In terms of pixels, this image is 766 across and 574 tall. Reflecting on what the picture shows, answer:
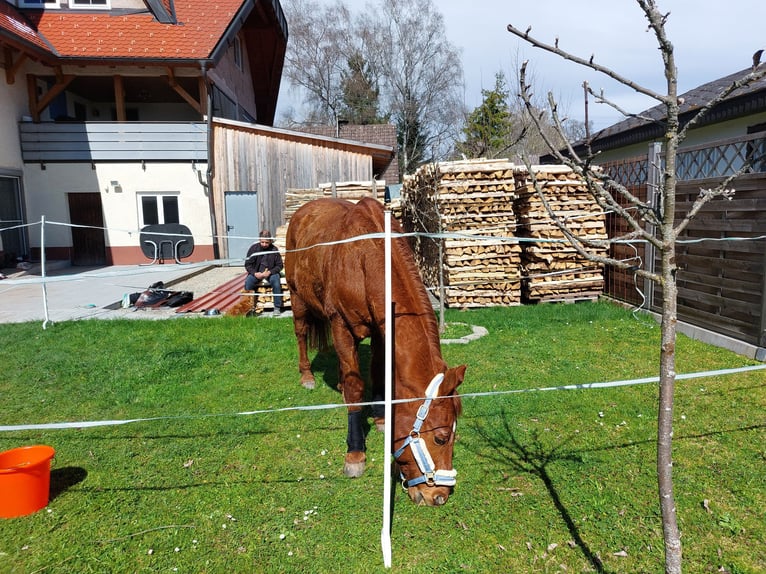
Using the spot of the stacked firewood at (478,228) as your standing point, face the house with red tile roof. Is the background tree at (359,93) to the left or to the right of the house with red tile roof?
right

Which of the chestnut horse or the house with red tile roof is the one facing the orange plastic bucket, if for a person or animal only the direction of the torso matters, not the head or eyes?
the house with red tile roof

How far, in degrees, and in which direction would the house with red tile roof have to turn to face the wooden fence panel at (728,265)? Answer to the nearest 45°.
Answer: approximately 45° to its left

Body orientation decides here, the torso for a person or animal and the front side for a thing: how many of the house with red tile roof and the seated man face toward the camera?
2

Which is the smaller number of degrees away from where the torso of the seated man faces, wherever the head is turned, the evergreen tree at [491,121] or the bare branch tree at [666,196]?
the bare branch tree

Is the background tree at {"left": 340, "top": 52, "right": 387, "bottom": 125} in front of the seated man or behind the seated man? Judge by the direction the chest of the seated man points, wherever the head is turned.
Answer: behind

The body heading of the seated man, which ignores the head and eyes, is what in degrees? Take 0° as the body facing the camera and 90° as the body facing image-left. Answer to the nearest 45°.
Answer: approximately 0°

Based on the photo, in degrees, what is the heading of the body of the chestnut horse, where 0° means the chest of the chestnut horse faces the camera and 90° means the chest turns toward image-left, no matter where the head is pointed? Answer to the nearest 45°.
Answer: approximately 315°

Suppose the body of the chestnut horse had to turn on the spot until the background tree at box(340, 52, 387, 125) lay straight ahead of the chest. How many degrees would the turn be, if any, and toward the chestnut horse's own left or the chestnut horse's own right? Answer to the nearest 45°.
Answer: approximately 135° to the chestnut horse's own left

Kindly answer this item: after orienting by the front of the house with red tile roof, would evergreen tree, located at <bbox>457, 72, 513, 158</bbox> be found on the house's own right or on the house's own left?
on the house's own left

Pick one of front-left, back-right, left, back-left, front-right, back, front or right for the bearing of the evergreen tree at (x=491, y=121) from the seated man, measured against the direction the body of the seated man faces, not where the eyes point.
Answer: back-left

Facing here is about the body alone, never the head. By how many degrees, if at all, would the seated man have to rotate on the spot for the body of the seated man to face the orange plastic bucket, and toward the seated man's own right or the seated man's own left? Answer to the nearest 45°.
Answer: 0° — they already face it
